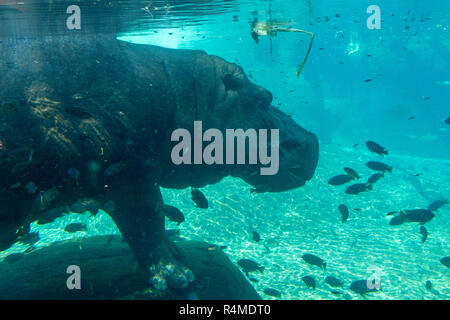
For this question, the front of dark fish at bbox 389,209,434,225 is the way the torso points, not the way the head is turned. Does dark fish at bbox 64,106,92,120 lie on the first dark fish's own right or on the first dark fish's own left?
on the first dark fish's own right

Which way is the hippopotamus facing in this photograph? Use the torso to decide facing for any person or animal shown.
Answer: to the viewer's right

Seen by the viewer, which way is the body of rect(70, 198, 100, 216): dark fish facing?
to the viewer's left

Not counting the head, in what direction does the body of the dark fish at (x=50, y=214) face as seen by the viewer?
to the viewer's left
